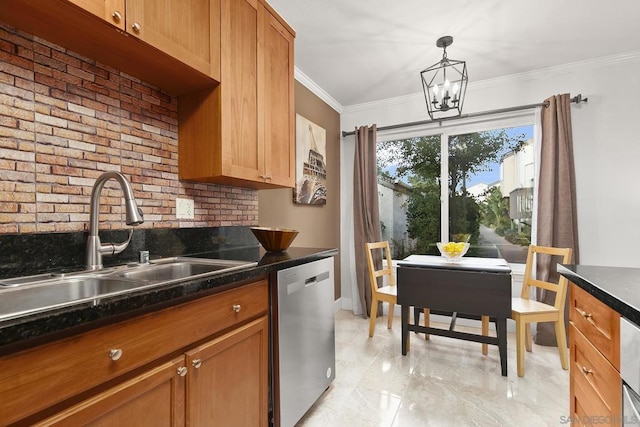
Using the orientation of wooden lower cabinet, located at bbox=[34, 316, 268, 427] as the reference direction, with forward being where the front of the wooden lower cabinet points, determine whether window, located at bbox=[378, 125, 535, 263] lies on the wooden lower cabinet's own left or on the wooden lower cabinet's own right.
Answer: on the wooden lower cabinet's own left

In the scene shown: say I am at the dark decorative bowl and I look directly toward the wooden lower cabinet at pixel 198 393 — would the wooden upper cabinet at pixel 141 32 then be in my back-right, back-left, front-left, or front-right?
front-right

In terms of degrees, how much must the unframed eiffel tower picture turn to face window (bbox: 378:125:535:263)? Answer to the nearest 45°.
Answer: approximately 45° to its left

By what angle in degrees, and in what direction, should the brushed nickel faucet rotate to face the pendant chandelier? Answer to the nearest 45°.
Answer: approximately 45° to its left

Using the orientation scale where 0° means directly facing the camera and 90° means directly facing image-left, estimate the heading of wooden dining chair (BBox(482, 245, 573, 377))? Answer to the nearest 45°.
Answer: approximately 45°

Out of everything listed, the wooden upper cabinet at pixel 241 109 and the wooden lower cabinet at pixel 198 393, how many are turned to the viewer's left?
0

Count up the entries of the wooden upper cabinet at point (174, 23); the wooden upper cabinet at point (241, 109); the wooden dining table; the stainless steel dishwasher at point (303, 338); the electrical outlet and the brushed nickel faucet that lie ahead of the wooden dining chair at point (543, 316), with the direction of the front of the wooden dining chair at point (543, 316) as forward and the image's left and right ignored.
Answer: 6

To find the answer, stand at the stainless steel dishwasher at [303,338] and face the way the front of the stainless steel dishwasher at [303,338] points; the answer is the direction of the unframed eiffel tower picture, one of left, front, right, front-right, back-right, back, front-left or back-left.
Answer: back-left

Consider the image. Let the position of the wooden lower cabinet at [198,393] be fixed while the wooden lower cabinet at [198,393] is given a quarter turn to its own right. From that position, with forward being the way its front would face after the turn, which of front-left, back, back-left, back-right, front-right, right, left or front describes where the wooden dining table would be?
back-left

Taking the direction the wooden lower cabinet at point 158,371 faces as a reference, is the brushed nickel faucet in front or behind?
behind

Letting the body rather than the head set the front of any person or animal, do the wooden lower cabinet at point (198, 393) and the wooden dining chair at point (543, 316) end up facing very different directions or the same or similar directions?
very different directions

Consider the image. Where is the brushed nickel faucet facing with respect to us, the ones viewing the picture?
facing the viewer and to the right of the viewer

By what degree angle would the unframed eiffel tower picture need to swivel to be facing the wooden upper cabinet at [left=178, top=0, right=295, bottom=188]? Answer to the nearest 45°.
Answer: approximately 45° to its right

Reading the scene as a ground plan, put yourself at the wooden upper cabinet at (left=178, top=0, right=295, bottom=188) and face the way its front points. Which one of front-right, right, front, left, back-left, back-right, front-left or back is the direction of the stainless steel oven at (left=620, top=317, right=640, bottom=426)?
front

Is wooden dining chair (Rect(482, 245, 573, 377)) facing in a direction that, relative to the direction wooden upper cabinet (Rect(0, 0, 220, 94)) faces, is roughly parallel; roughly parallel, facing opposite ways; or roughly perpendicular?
roughly parallel, facing opposite ways
